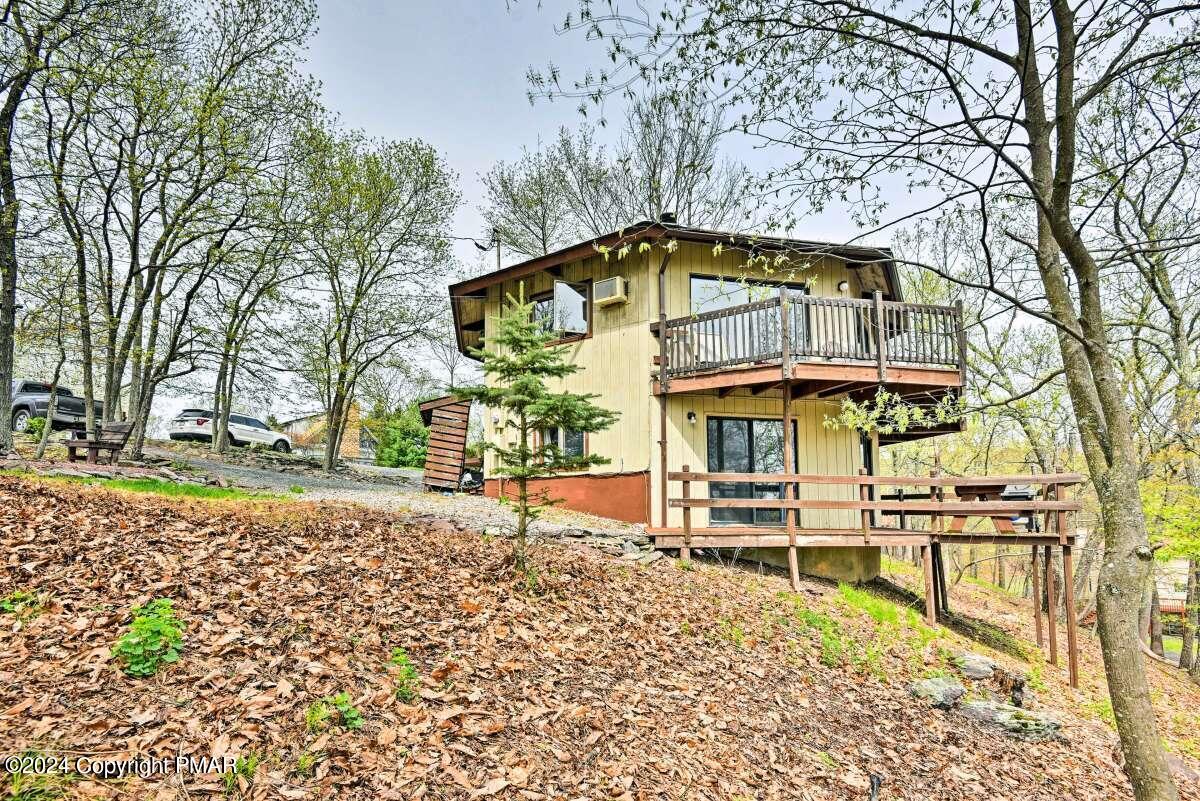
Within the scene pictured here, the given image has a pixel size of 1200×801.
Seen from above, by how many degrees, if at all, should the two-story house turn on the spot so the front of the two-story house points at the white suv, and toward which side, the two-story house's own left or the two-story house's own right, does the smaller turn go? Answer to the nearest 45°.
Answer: approximately 180°

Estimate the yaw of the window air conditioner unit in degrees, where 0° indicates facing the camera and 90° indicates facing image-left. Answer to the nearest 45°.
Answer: approximately 45°

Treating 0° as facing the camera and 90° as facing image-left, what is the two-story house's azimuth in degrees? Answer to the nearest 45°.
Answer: approximately 315°

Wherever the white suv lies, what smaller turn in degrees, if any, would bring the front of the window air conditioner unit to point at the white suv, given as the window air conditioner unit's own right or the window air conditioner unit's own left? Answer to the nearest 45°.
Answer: approximately 90° to the window air conditioner unit's own right

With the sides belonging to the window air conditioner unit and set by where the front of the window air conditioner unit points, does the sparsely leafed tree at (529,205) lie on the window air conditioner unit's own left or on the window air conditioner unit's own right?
on the window air conditioner unit's own right

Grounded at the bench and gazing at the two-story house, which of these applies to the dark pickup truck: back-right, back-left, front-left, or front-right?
back-left

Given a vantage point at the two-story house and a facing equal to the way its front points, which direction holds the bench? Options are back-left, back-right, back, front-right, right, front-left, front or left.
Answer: back-right

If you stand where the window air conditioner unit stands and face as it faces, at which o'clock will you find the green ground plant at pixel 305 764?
The green ground plant is roughly at 11 o'clock from the window air conditioner unit.
